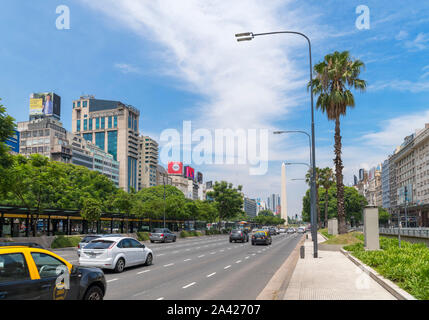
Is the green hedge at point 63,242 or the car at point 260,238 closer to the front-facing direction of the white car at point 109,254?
the car

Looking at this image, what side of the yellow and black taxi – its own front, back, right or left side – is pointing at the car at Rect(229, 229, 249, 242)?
front

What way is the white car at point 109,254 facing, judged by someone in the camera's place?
facing away from the viewer and to the right of the viewer

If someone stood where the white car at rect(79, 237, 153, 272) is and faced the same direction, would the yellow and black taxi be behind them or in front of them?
behind

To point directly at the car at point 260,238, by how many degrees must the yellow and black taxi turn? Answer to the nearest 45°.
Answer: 0° — it already faces it

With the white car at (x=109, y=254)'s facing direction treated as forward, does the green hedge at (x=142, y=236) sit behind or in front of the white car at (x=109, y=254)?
in front

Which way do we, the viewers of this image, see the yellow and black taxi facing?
facing away from the viewer and to the right of the viewer

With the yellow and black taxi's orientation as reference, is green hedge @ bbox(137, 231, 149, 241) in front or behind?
in front

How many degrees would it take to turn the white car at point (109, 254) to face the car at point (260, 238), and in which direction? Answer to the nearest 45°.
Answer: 0° — it already faces it

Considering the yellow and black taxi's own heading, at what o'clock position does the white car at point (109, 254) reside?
The white car is roughly at 11 o'clock from the yellow and black taxi.

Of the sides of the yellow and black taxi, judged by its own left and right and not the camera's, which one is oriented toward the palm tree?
front

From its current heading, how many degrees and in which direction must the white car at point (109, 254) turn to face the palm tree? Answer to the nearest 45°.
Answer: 0° — it already faces it
